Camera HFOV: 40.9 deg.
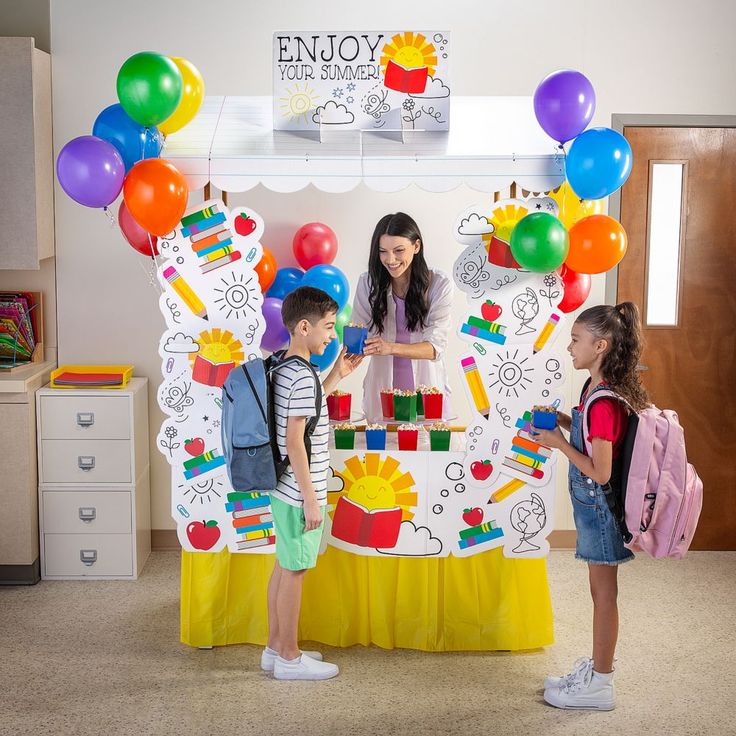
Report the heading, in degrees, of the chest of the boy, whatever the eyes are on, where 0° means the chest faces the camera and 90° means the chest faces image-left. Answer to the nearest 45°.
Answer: approximately 270°

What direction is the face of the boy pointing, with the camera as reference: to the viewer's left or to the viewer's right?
to the viewer's right

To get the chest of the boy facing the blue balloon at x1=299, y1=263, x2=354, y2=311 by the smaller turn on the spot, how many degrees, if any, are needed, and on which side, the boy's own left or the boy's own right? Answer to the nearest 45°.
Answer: approximately 90° to the boy's own left

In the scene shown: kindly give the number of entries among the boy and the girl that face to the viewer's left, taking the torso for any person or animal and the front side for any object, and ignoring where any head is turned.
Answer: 1

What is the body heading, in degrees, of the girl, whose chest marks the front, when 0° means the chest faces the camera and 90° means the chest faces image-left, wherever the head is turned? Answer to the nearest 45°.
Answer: approximately 90°

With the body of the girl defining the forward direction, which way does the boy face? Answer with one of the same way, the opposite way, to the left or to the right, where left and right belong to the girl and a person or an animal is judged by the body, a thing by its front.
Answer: the opposite way
